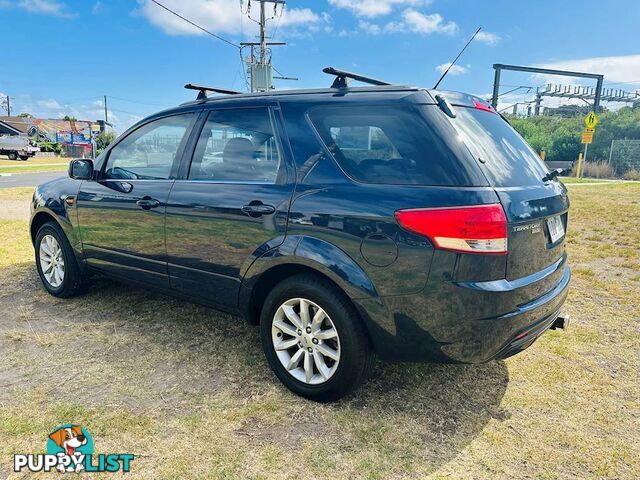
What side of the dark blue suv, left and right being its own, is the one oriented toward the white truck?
front

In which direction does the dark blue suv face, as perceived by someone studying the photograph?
facing away from the viewer and to the left of the viewer

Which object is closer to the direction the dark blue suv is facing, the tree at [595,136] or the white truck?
the white truck

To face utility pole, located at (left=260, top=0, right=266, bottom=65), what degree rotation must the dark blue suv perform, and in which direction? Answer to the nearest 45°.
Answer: approximately 45° to its right

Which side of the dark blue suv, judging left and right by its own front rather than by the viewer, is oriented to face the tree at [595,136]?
right

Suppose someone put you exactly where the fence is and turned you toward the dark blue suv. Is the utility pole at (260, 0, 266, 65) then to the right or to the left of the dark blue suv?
right

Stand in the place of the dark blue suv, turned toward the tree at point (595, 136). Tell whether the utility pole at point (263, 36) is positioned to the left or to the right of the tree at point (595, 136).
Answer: left

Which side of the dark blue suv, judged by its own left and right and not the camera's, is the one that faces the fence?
right
